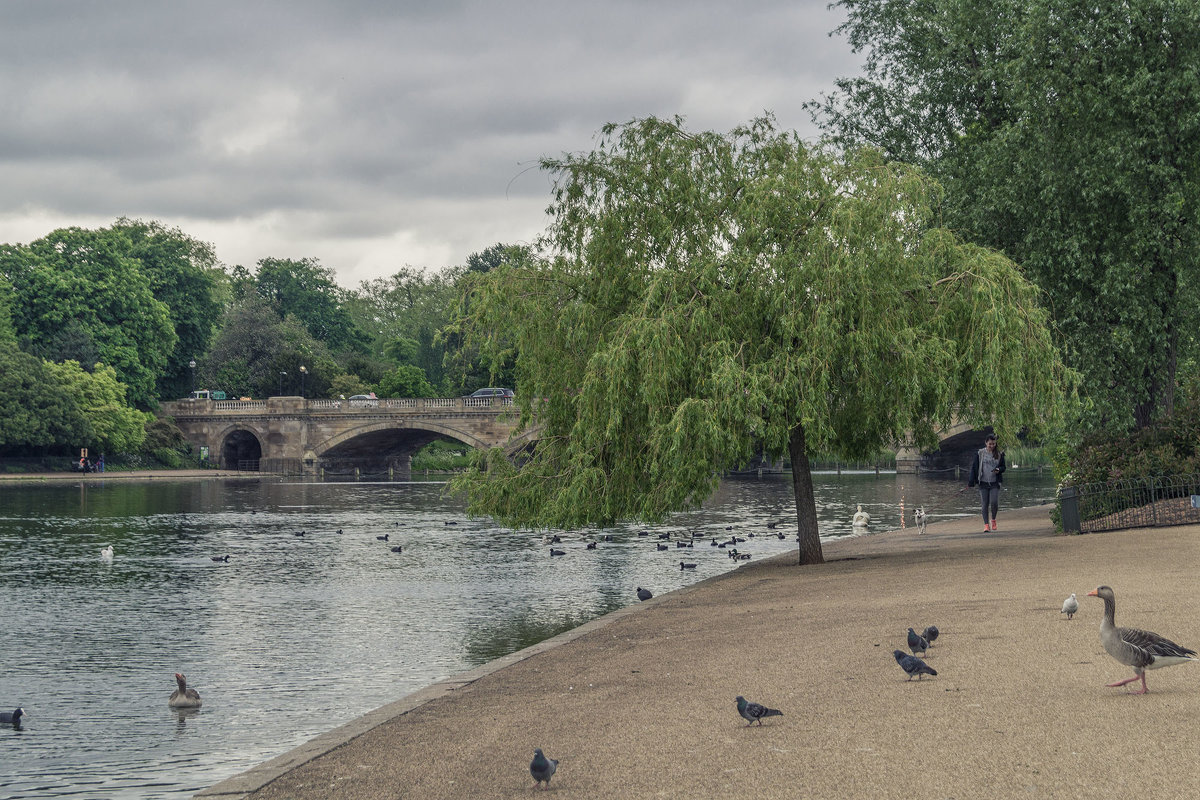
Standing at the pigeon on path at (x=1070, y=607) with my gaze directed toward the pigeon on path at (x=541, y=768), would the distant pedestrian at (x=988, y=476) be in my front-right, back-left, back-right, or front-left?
back-right

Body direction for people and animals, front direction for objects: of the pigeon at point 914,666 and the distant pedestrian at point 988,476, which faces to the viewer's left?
the pigeon

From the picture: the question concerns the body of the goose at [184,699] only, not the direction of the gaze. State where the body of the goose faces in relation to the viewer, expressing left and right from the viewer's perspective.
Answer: facing the viewer and to the left of the viewer

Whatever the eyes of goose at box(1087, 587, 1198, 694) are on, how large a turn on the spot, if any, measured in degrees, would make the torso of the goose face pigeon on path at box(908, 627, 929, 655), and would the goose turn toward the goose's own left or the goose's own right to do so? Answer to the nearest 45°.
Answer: approximately 45° to the goose's own right

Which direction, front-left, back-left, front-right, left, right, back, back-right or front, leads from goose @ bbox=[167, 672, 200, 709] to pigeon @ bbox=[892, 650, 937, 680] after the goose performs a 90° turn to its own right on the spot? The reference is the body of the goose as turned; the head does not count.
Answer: back

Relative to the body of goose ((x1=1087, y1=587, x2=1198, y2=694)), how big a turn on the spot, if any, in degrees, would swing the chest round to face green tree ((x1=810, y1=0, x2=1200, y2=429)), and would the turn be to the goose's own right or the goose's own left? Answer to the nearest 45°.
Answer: approximately 90° to the goose's own right

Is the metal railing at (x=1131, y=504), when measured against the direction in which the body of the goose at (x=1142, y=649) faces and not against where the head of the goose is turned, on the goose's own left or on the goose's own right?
on the goose's own right

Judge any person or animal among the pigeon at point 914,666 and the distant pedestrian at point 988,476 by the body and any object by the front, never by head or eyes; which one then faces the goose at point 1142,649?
the distant pedestrian

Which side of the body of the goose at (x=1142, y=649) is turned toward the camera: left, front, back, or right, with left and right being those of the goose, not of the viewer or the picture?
left

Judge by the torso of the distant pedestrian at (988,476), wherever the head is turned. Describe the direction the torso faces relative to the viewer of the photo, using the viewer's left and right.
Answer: facing the viewer

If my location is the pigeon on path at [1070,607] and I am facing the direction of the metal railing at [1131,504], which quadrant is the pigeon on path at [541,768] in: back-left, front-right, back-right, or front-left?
back-left

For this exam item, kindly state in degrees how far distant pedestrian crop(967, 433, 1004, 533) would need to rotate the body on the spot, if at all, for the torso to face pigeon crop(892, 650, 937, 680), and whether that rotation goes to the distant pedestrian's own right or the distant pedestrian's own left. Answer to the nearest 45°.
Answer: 0° — they already face it

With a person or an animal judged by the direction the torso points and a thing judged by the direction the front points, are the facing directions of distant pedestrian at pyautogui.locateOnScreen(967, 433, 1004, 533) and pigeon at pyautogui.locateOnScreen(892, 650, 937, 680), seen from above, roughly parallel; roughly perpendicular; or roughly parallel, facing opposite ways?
roughly perpendicular

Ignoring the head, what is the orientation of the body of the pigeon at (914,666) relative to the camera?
to the viewer's left
